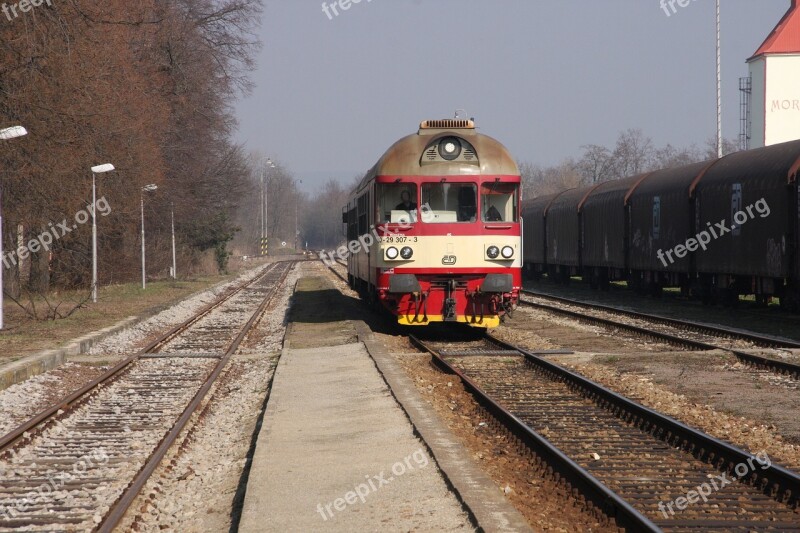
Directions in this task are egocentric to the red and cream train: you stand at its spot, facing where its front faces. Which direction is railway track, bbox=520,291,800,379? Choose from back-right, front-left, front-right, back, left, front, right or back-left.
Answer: left

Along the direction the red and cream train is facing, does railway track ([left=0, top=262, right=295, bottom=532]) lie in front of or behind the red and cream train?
in front

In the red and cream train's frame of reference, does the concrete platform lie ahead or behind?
ahead

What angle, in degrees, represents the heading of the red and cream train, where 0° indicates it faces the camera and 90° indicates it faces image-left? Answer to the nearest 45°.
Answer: approximately 0°

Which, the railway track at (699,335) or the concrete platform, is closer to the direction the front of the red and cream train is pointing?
the concrete platform
